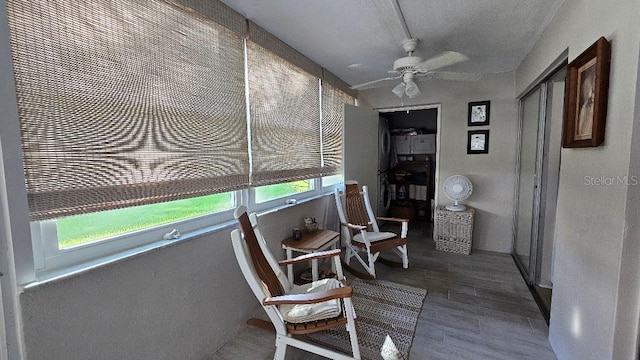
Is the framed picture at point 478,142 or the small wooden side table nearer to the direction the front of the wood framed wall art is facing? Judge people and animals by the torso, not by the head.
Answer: the small wooden side table

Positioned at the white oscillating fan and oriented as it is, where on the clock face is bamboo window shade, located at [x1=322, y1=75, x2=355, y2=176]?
The bamboo window shade is roughly at 2 o'clock from the white oscillating fan.

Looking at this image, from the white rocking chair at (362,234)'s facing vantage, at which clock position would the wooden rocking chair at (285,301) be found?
The wooden rocking chair is roughly at 2 o'clock from the white rocking chair.

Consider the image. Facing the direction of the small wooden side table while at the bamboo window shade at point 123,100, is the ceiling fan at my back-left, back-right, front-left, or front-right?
front-right

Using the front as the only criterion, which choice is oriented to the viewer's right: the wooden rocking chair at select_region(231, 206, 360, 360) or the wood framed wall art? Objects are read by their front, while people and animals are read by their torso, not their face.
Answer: the wooden rocking chair

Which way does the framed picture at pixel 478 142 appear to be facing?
toward the camera

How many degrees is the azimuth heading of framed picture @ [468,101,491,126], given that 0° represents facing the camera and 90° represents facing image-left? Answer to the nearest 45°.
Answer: approximately 0°

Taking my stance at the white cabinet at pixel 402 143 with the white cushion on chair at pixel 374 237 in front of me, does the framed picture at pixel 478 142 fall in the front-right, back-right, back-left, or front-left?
front-left

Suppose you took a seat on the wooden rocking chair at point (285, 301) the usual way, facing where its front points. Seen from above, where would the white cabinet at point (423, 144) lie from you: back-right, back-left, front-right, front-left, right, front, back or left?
front-left

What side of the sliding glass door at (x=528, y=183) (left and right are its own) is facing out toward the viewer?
left

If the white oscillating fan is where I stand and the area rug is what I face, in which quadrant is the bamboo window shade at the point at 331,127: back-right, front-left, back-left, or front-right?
front-right

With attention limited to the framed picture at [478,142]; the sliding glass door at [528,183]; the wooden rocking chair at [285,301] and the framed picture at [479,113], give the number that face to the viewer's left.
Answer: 1

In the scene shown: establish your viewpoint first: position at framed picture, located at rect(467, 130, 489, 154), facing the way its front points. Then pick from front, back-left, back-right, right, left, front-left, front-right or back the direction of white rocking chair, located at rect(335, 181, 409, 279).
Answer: front-right

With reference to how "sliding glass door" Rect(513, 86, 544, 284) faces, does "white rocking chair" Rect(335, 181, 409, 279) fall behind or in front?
in front

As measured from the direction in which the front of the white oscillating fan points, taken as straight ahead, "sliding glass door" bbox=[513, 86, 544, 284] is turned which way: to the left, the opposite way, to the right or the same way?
to the right

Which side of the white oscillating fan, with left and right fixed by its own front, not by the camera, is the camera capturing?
front

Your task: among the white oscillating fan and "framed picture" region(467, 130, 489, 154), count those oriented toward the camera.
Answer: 2

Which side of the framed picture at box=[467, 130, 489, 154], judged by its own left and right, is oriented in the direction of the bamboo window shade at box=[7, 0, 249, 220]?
front
